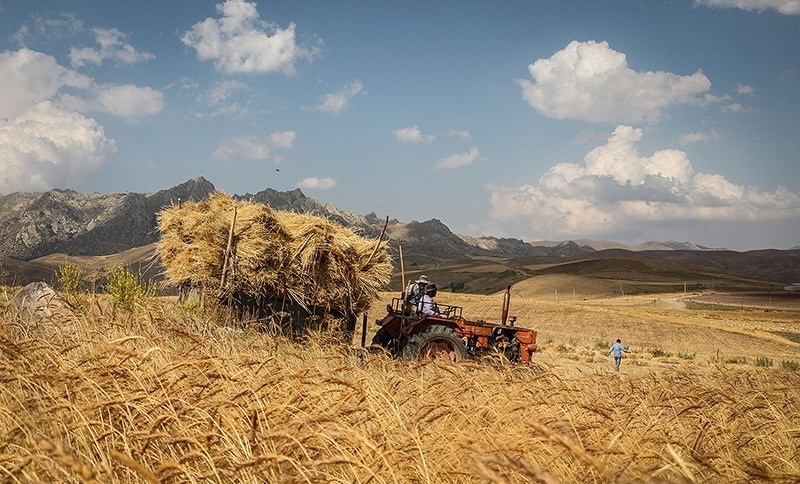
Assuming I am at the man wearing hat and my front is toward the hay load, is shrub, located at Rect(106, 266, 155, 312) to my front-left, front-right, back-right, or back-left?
front-right

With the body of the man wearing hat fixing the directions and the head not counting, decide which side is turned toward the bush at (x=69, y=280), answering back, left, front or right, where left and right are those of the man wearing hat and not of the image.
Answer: back

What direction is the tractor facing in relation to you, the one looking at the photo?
facing away from the viewer and to the right of the viewer

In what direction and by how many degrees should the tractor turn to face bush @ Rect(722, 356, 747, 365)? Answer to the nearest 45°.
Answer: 0° — it already faces it

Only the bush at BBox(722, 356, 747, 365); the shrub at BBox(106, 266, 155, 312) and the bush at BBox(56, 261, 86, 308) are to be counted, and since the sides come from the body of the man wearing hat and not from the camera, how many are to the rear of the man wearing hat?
2

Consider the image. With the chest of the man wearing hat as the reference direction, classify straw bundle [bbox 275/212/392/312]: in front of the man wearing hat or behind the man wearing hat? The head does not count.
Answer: behind

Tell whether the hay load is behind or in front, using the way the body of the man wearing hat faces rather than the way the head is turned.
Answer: behind

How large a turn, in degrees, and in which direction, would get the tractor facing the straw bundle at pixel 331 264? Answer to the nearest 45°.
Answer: approximately 180°

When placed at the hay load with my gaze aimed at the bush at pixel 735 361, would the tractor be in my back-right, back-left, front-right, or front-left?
front-right

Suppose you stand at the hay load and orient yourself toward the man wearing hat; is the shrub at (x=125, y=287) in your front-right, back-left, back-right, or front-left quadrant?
back-left

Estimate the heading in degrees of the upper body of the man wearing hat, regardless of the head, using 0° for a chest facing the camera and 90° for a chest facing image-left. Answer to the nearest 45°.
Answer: approximately 270°
